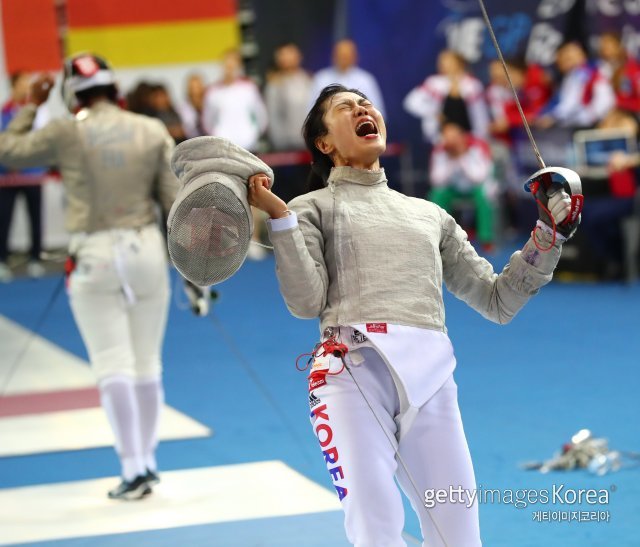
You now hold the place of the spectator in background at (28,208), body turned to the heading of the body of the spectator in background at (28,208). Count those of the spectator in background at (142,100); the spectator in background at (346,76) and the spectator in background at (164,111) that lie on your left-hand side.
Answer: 3

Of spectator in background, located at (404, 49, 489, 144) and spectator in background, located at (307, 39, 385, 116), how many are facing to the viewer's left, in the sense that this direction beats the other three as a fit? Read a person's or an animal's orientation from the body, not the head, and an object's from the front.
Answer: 0

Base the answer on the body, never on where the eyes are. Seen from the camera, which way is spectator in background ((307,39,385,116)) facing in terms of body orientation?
toward the camera

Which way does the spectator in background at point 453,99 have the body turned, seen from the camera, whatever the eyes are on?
toward the camera

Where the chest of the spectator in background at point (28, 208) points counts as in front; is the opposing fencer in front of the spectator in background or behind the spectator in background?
in front

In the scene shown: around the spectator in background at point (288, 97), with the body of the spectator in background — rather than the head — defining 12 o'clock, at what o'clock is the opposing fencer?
The opposing fencer is roughly at 12 o'clock from the spectator in background.

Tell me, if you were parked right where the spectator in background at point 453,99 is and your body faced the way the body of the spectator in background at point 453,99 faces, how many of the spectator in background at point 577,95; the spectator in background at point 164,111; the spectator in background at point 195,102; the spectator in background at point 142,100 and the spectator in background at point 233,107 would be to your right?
4

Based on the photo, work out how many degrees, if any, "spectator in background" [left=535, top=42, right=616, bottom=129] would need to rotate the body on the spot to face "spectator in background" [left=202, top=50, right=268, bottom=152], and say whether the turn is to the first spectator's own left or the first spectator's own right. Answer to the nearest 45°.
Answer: approximately 45° to the first spectator's own right

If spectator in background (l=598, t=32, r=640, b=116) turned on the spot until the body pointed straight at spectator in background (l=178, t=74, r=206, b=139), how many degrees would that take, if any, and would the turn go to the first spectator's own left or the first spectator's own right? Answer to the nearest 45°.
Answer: approximately 45° to the first spectator's own right

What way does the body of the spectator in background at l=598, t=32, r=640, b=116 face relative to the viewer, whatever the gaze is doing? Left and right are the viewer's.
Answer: facing the viewer and to the left of the viewer

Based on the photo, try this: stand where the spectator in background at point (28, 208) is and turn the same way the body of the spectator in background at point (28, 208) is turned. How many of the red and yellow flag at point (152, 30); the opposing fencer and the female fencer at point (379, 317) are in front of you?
2
